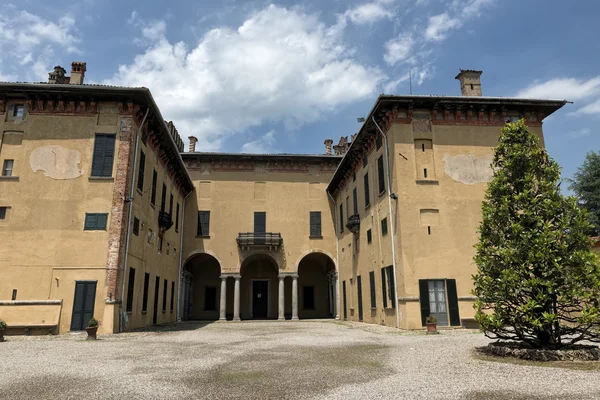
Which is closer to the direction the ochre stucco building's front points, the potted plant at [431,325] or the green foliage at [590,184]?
the potted plant

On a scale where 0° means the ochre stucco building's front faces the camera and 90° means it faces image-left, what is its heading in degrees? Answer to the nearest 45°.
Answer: approximately 0°

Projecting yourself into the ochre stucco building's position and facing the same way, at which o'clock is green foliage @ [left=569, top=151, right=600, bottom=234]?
The green foliage is roughly at 8 o'clock from the ochre stucco building.

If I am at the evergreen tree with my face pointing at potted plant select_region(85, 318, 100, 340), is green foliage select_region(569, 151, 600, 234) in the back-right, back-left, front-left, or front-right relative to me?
back-right

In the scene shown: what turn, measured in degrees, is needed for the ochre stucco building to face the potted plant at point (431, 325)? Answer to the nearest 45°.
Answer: approximately 90° to its left

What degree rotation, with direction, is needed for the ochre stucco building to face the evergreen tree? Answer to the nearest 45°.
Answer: approximately 45° to its left
